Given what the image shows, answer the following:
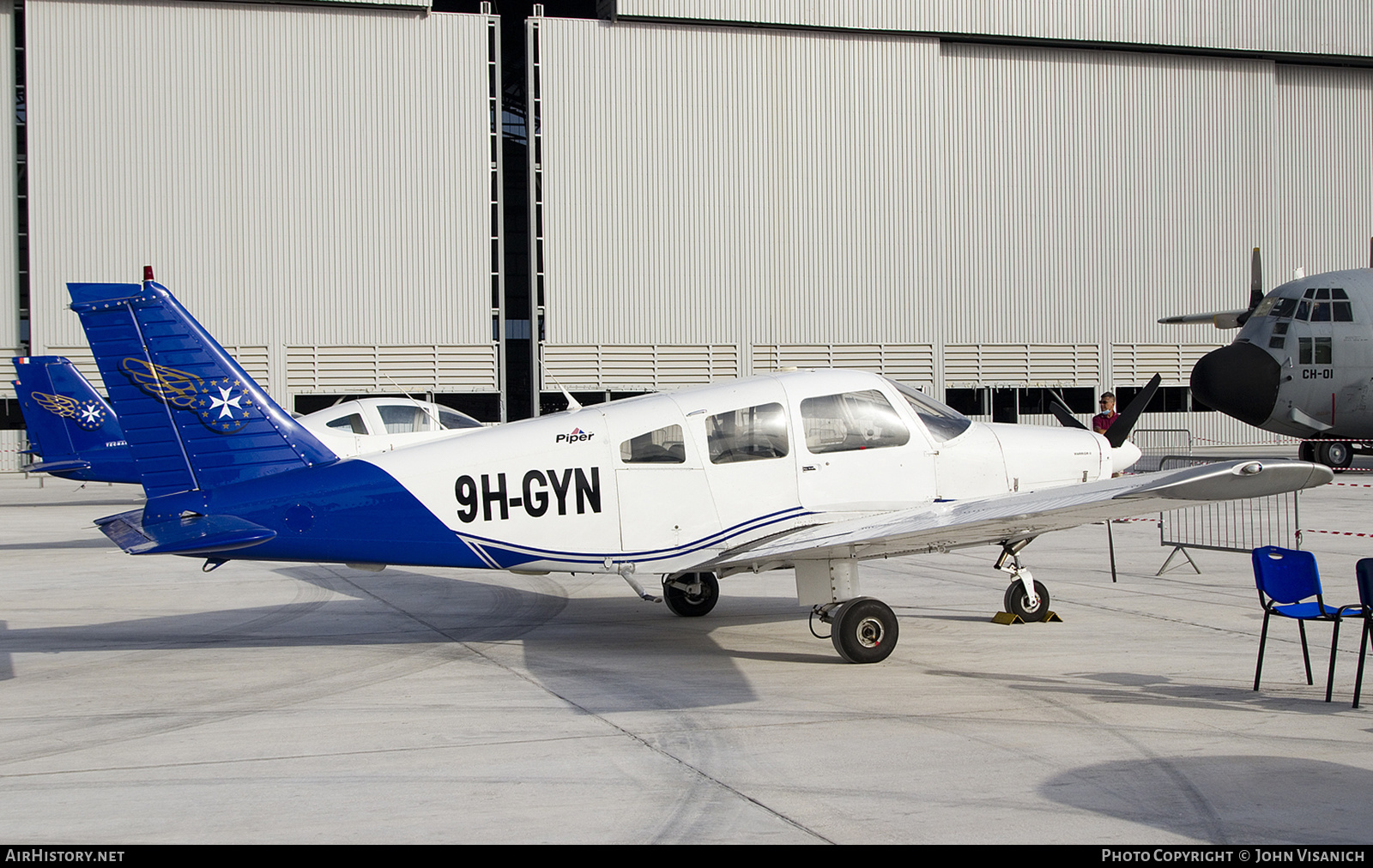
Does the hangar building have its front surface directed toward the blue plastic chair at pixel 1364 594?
yes

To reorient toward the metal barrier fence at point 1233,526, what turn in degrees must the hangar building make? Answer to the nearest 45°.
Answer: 0° — it already faces it

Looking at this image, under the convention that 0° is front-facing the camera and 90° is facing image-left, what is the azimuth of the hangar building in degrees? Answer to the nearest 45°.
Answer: approximately 0°

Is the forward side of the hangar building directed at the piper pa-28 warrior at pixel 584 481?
yes

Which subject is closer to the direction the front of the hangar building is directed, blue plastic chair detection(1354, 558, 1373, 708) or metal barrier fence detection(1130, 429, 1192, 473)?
the blue plastic chair
